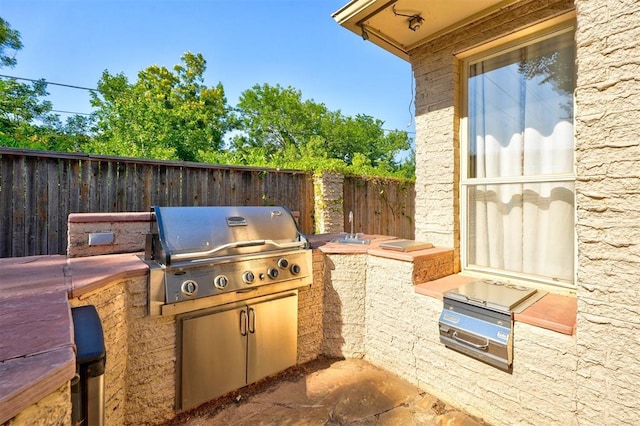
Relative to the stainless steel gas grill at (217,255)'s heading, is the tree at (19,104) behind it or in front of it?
behind

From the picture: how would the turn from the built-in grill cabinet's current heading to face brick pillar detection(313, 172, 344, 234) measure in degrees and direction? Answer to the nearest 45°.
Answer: approximately 90° to its left

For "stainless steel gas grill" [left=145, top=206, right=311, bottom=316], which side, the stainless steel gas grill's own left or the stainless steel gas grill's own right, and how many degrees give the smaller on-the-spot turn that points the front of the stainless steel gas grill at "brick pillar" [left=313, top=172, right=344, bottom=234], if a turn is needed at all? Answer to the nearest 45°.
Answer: approximately 90° to the stainless steel gas grill's own left

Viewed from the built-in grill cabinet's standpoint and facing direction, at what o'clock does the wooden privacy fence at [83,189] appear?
The wooden privacy fence is roughly at 6 o'clock from the built-in grill cabinet.

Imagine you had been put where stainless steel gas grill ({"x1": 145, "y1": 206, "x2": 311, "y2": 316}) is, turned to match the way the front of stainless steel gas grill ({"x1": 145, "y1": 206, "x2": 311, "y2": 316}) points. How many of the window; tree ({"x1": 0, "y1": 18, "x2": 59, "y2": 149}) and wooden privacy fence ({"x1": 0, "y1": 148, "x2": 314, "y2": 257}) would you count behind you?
2

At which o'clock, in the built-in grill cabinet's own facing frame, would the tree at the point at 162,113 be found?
The tree is roughly at 7 o'clock from the built-in grill cabinet.

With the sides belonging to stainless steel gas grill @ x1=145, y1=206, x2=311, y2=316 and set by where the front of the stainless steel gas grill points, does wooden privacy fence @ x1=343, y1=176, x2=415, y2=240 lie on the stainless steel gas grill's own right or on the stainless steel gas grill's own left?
on the stainless steel gas grill's own left

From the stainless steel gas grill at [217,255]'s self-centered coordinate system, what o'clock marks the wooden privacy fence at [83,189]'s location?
The wooden privacy fence is roughly at 6 o'clock from the stainless steel gas grill.

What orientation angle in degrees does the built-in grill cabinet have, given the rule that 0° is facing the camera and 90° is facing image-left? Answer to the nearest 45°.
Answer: approximately 315°
